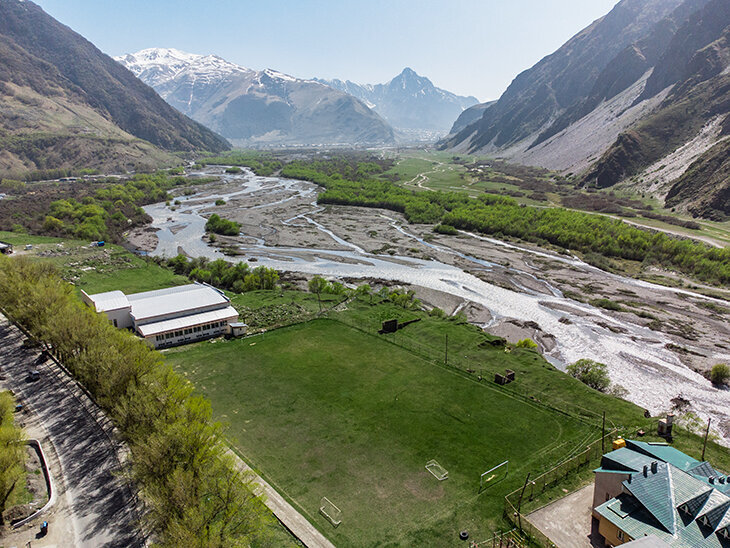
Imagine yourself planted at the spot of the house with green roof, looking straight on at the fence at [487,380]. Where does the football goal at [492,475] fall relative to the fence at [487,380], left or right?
left

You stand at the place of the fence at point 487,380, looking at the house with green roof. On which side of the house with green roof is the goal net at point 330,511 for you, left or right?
right

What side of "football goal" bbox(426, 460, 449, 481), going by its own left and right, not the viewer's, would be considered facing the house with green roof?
left

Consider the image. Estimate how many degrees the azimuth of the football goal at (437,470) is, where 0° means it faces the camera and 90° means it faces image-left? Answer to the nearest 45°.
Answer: approximately 45°

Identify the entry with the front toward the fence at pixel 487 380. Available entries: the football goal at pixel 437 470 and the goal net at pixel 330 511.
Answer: the goal net

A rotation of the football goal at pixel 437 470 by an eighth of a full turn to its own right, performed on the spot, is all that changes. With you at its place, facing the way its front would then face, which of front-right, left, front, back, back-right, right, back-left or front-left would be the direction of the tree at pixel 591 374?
back-right

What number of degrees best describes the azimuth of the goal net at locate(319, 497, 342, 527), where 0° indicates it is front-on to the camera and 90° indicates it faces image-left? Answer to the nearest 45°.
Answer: approximately 225°
